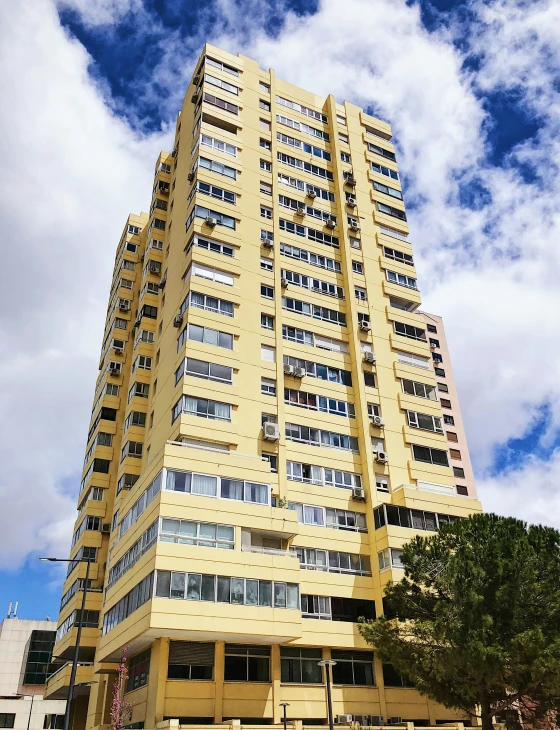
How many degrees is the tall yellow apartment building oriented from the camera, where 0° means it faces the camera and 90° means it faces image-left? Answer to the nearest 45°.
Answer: approximately 315°
